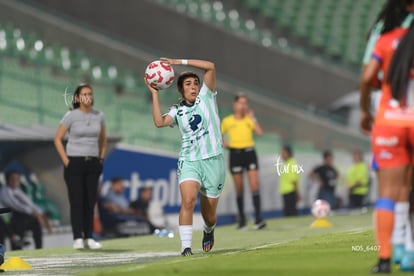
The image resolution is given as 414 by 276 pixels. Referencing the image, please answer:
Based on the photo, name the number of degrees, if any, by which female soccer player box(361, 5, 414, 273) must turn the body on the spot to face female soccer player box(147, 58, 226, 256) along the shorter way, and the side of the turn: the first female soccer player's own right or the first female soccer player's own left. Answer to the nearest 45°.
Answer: approximately 45° to the first female soccer player's own left

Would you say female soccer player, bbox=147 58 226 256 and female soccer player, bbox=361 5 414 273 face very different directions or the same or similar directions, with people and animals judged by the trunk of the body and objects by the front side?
very different directions

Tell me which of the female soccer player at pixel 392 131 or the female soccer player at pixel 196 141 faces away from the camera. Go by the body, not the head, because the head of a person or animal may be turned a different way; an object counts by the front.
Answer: the female soccer player at pixel 392 131

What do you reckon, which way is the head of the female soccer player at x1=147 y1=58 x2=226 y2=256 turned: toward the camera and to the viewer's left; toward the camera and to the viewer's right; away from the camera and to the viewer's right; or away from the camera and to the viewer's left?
toward the camera and to the viewer's right

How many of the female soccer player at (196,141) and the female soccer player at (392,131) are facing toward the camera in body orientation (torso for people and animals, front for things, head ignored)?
1

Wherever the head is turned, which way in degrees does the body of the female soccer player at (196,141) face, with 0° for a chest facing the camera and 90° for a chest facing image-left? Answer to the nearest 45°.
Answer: approximately 0°

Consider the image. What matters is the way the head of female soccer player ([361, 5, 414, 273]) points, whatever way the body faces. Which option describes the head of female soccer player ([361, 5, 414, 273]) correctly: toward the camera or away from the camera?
away from the camera

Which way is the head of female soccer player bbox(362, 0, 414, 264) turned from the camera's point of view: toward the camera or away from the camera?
away from the camera

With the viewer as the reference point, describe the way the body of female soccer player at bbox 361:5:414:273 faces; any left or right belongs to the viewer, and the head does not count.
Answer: facing away from the viewer
